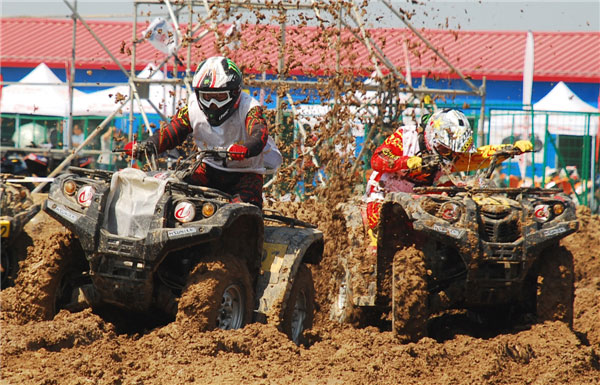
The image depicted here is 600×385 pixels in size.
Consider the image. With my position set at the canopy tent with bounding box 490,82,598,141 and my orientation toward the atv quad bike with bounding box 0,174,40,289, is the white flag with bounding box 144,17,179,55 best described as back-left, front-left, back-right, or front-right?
front-right

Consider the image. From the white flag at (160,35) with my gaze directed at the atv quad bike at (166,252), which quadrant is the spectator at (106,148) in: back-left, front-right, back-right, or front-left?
back-right

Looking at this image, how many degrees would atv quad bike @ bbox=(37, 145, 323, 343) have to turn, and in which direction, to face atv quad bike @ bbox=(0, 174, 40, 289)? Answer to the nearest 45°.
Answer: approximately 90° to its right

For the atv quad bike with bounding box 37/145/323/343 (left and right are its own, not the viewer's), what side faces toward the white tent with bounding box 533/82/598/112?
back

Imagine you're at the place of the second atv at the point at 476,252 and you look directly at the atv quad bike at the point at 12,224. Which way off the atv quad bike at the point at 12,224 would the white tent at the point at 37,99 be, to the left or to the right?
right

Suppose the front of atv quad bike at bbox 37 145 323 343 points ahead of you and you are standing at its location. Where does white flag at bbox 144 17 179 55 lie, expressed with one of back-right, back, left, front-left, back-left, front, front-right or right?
back-right

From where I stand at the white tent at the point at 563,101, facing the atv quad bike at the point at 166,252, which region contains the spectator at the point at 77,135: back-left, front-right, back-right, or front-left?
front-right

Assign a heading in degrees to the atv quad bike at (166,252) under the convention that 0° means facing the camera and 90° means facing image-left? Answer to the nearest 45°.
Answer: approximately 45°

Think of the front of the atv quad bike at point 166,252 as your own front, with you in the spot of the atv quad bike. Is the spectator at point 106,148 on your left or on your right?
on your right

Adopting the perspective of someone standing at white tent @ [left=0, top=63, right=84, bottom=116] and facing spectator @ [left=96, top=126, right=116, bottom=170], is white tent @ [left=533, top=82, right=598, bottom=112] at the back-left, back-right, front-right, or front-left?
front-left

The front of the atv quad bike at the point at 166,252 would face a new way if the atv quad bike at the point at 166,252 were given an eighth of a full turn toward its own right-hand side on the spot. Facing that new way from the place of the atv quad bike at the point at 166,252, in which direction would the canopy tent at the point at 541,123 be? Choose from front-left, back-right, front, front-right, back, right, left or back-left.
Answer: back-right

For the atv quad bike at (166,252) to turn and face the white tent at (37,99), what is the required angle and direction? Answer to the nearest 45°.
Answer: approximately 135° to its right

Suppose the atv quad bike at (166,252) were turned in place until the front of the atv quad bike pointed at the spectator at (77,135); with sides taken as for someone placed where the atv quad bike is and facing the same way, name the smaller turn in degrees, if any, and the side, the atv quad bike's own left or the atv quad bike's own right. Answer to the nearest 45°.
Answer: approximately 135° to the atv quad bike's own right
